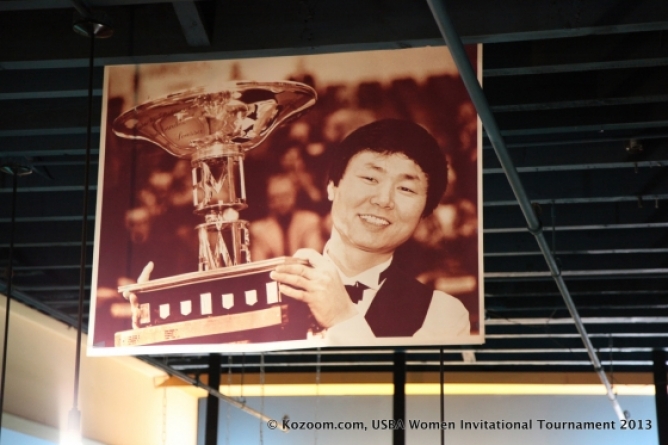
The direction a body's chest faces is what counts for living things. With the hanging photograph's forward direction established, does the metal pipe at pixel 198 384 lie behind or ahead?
behind

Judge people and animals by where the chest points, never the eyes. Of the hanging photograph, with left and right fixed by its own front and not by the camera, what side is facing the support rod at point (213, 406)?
back

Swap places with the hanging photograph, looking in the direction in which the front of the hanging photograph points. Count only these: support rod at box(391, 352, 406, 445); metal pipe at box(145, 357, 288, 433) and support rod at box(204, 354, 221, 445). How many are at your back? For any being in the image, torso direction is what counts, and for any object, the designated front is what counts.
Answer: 3

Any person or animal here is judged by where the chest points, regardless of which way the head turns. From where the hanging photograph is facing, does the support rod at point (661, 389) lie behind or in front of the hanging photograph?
behind

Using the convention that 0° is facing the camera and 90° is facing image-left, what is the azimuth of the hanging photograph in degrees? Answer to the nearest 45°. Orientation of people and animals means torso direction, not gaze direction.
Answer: approximately 0°

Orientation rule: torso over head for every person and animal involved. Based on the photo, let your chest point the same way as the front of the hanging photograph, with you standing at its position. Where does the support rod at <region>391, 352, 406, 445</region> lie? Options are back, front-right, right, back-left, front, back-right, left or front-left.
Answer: back
